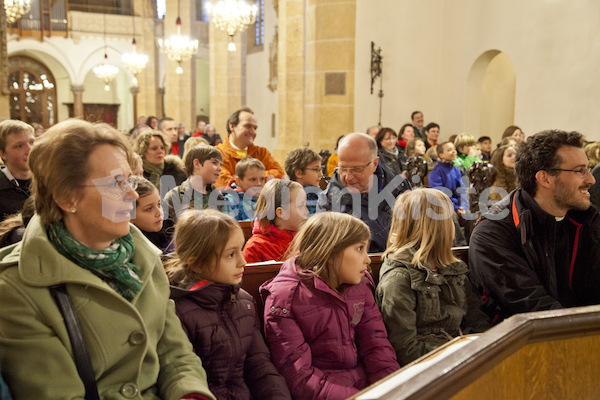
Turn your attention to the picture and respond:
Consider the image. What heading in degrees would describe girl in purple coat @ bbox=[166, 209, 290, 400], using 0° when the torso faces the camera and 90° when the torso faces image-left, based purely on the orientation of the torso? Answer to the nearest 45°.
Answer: approximately 315°

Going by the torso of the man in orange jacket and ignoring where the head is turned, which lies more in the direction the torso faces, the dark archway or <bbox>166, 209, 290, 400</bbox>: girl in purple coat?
the girl in purple coat

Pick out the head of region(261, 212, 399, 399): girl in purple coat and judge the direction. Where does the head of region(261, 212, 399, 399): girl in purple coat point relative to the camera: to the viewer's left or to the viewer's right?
to the viewer's right

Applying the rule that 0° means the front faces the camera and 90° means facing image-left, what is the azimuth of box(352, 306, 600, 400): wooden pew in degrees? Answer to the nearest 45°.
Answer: approximately 315°

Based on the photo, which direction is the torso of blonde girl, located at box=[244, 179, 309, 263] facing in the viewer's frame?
to the viewer's right

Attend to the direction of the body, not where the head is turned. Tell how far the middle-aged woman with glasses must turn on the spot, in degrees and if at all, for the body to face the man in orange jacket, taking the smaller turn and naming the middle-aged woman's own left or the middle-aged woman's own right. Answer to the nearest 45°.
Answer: approximately 135° to the middle-aged woman's own left
